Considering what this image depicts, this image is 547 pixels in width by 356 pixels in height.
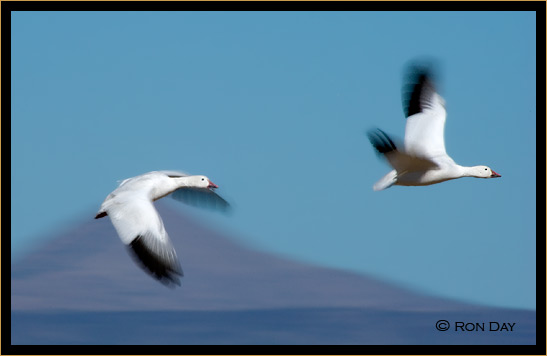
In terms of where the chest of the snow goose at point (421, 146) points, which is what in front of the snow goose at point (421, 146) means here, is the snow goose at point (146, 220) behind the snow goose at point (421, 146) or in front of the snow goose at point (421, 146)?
behind

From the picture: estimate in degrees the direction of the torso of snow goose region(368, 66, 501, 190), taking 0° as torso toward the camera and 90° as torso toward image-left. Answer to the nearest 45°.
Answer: approximately 270°

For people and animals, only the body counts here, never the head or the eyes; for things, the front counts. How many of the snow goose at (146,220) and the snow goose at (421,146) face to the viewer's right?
2

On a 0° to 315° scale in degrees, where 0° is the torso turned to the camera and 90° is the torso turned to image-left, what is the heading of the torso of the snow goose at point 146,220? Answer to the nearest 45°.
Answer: approximately 270°

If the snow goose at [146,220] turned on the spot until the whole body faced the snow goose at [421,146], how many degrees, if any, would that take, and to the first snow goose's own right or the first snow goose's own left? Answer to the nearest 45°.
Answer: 0° — it already faces it
